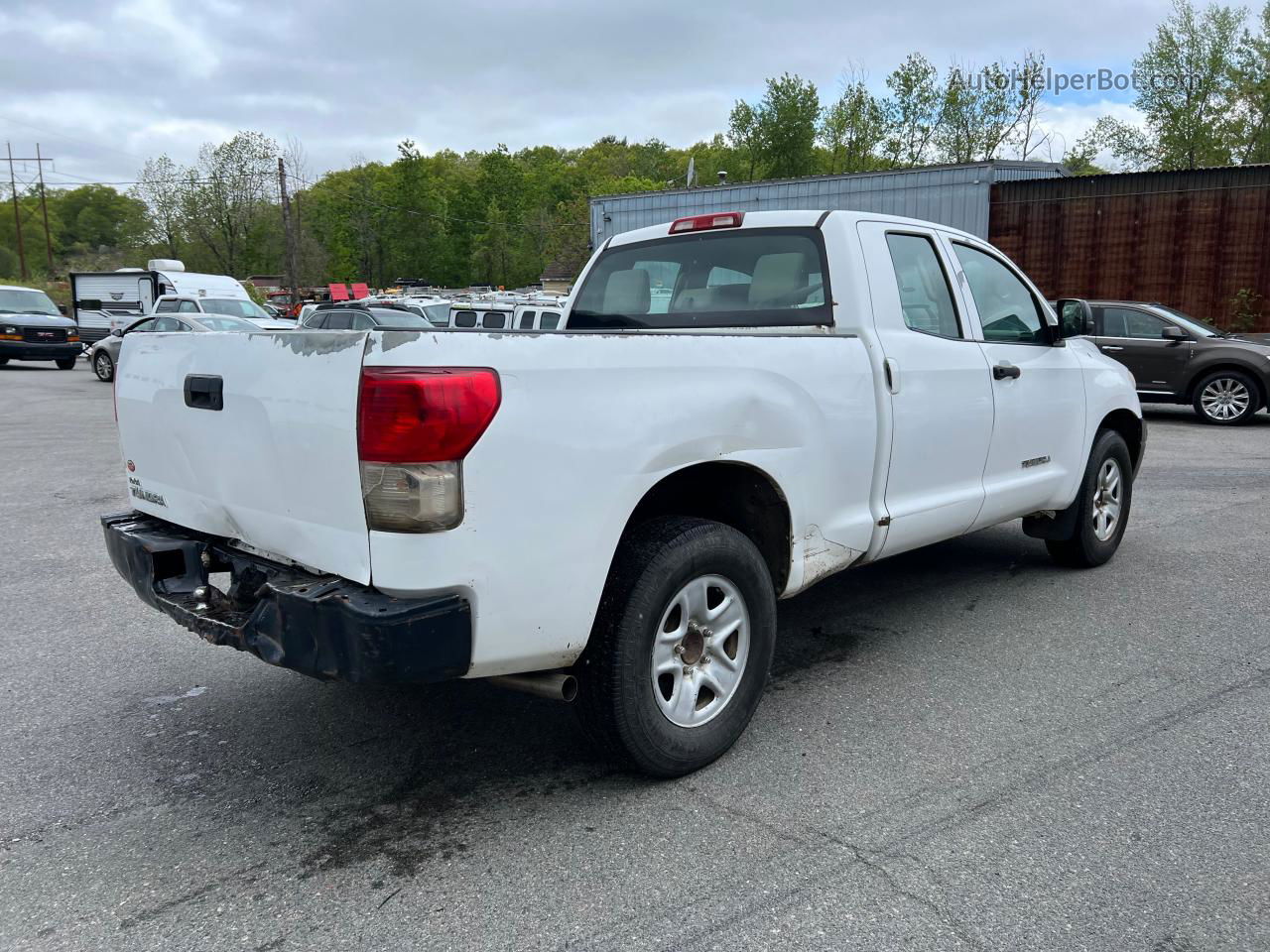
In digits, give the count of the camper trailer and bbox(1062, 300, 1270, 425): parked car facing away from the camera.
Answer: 0

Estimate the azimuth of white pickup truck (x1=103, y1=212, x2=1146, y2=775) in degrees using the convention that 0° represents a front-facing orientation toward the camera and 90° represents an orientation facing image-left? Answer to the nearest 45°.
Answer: approximately 225°

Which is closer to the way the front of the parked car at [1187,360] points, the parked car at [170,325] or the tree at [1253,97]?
the tree

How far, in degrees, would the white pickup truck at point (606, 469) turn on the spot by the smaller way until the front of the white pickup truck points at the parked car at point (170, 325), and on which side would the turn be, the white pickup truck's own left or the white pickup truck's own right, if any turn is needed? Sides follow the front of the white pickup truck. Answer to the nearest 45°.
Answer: approximately 90° to the white pickup truck's own left

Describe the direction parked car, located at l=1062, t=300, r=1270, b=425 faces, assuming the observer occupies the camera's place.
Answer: facing to the right of the viewer

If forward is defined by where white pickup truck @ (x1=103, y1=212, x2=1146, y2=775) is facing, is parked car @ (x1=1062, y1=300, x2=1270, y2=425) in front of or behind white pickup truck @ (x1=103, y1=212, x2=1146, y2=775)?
in front

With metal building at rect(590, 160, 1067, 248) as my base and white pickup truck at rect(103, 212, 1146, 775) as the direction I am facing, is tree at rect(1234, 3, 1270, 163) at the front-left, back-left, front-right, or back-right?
back-left

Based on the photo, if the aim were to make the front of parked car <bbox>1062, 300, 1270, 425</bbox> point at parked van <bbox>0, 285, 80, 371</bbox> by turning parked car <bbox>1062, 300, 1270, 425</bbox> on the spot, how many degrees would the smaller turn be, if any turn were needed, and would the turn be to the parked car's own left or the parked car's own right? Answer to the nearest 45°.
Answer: approximately 180°

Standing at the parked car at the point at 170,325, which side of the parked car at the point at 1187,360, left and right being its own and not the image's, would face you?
back

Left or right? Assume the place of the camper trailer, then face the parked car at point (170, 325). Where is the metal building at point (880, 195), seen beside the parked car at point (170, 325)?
left

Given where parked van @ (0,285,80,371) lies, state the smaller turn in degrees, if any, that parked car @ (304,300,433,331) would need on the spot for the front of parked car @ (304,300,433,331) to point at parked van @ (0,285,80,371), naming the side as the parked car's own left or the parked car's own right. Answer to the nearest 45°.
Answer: approximately 180°
